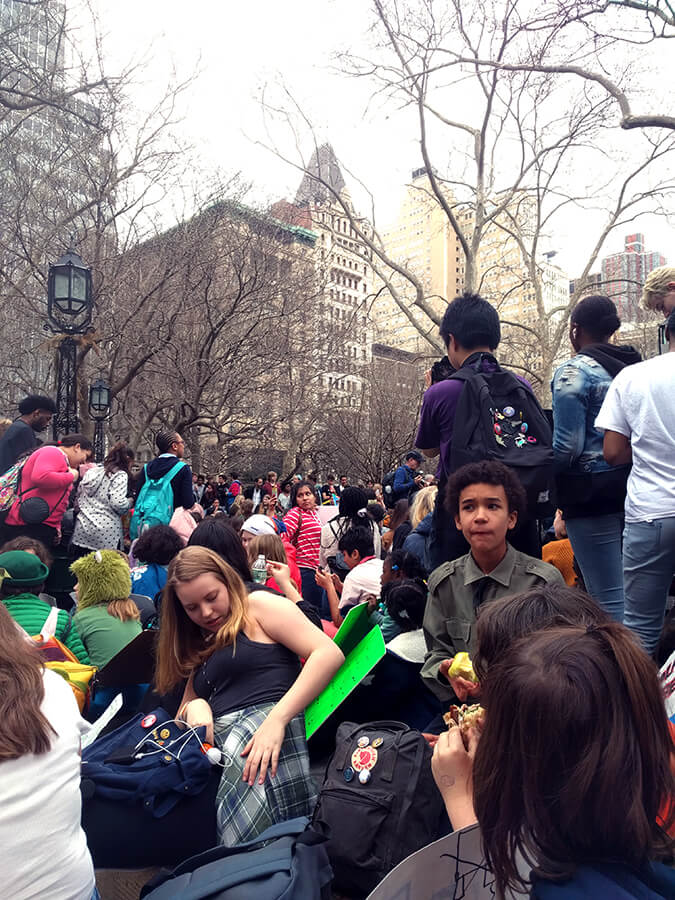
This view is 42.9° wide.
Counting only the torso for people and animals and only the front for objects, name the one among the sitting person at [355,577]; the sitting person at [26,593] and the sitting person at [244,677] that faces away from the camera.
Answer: the sitting person at [26,593]

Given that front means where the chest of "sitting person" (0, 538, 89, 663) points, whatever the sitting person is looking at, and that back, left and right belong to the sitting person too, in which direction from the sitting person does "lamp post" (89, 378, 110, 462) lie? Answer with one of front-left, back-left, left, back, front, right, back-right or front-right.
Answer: front

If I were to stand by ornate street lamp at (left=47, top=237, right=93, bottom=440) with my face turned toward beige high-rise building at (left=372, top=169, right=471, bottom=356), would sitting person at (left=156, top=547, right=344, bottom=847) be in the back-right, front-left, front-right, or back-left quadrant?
back-right

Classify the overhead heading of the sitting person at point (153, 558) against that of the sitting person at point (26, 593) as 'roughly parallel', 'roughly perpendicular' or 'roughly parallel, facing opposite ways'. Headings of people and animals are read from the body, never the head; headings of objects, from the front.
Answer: roughly parallel

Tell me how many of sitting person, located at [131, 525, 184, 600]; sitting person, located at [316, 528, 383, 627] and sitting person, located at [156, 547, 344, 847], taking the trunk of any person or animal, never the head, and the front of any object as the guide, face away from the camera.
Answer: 1

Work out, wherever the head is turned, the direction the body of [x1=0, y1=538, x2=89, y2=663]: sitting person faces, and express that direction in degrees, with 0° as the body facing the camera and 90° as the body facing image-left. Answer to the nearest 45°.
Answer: approximately 180°

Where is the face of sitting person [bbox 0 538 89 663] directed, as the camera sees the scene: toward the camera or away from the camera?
away from the camera

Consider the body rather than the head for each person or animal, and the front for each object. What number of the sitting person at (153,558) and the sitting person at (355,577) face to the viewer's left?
1

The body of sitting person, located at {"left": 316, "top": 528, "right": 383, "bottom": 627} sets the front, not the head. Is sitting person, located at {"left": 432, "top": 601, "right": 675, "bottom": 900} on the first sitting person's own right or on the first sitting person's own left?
on the first sitting person's own left

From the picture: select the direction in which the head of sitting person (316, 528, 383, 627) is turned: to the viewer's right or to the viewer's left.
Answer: to the viewer's left

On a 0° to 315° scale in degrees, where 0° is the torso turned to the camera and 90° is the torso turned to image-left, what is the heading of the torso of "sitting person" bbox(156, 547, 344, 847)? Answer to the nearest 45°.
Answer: approximately 45°

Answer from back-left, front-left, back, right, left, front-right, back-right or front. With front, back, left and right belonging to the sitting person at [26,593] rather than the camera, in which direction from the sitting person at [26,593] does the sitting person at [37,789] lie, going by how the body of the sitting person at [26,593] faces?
back

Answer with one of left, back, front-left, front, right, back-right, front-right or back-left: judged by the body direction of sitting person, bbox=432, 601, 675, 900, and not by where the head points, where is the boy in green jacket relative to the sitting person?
front-right

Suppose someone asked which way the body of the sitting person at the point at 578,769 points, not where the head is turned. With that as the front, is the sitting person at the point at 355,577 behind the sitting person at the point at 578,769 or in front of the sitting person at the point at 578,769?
in front

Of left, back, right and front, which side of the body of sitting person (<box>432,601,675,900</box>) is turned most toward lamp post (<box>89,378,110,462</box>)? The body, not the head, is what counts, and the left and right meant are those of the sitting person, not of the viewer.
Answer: front

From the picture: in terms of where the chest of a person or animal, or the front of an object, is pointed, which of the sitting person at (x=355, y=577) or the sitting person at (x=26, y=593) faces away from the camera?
the sitting person at (x=26, y=593)

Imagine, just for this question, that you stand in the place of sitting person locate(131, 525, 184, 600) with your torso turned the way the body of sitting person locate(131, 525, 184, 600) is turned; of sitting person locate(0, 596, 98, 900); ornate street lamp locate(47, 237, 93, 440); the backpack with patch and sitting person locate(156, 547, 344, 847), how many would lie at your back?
3

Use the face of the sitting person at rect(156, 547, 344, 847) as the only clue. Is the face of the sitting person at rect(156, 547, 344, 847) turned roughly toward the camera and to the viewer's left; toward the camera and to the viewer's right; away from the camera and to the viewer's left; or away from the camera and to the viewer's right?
toward the camera and to the viewer's left

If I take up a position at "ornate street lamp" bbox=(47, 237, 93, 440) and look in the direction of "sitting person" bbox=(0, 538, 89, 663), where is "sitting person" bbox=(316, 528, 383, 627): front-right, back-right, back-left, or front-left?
front-left

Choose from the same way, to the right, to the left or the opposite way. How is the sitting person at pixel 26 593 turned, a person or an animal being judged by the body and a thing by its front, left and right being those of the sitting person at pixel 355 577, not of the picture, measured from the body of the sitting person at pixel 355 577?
to the right
